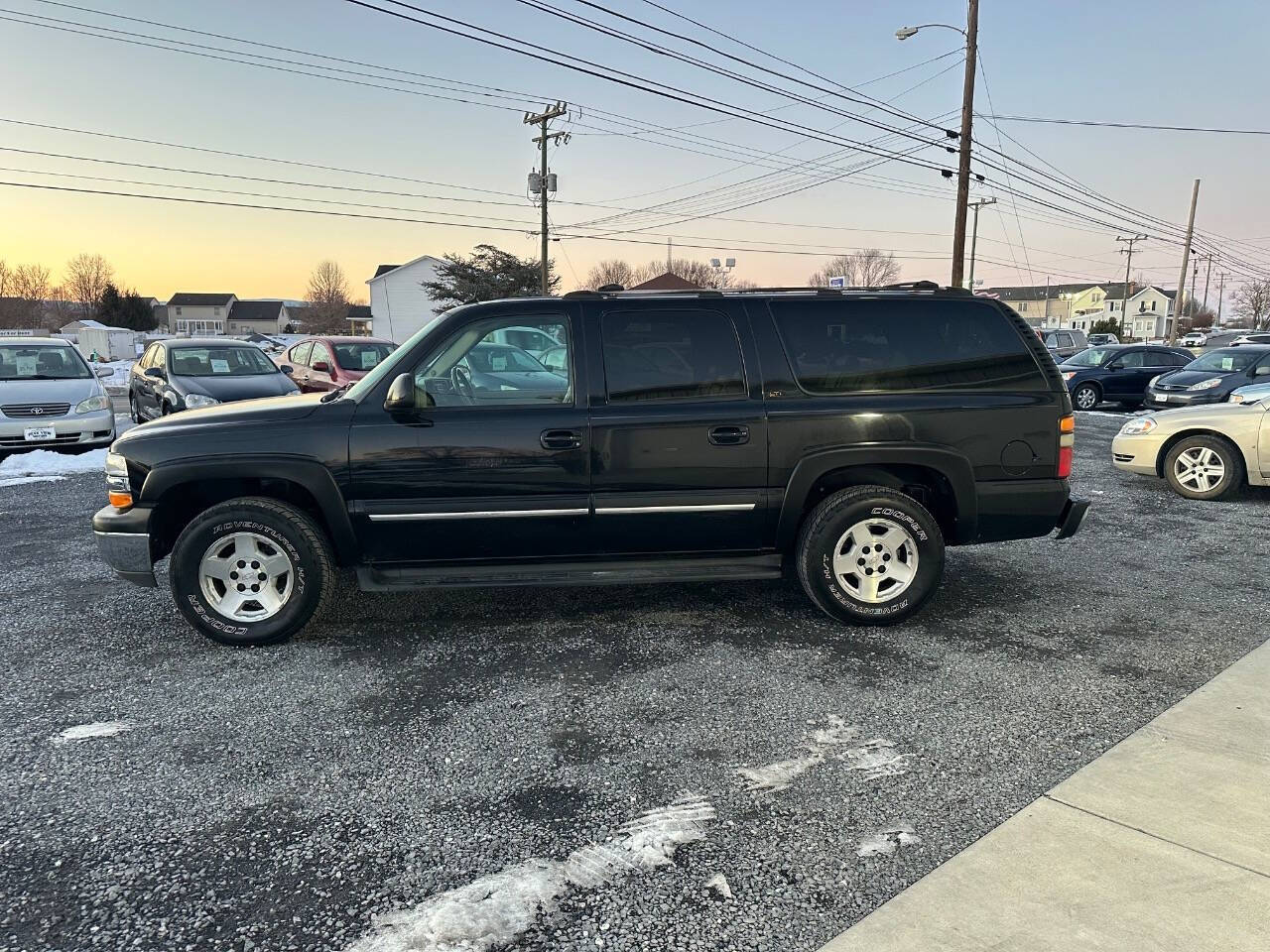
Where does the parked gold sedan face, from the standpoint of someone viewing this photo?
facing to the left of the viewer

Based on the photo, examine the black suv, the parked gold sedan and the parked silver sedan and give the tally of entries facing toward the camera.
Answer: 1

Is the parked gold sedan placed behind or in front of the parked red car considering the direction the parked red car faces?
in front

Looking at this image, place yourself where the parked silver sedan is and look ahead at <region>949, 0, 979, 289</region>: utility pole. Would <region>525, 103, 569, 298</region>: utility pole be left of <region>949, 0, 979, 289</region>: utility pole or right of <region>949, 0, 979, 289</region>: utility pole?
left

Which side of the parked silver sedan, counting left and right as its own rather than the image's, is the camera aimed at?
front

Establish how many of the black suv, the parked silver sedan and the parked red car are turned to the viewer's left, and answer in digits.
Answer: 1

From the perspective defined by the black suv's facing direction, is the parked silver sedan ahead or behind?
ahead

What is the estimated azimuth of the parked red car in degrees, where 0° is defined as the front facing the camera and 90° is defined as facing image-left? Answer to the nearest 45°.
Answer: approximately 315°

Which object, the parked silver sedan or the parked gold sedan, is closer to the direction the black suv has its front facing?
the parked silver sedan

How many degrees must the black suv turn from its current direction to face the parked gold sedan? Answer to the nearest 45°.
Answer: approximately 135° to its right

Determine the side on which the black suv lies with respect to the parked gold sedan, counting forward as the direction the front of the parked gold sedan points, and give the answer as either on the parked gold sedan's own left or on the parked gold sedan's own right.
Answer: on the parked gold sedan's own left

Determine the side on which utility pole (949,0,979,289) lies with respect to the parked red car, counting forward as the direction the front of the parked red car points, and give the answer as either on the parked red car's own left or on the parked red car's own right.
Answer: on the parked red car's own left

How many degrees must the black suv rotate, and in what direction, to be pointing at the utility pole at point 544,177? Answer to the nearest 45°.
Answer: approximately 90° to its right

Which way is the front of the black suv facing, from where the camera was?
facing to the left of the viewer

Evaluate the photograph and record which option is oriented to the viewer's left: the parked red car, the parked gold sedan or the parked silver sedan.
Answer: the parked gold sedan
